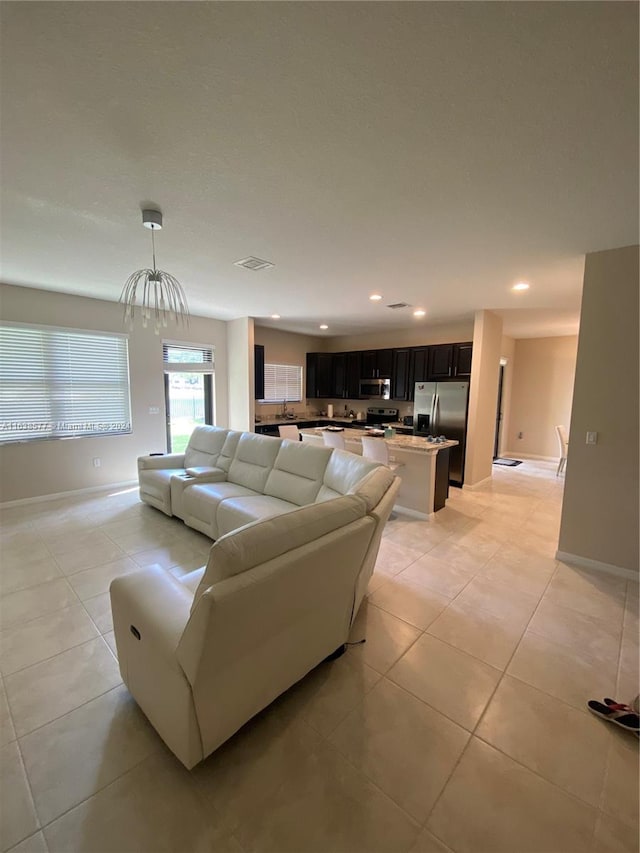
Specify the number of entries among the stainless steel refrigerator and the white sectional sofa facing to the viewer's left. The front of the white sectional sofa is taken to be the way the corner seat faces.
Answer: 1

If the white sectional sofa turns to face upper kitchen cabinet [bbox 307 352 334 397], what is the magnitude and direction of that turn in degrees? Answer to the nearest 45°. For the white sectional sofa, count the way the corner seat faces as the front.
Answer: approximately 90° to its right

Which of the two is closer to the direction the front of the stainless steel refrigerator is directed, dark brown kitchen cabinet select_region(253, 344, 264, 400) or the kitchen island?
the kitchen island

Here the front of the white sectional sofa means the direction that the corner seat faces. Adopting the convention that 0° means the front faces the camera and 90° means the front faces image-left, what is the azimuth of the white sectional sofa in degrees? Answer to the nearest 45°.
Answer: approximately 90°

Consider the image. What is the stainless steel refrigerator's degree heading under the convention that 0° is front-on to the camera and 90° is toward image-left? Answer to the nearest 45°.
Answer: approximately 0°

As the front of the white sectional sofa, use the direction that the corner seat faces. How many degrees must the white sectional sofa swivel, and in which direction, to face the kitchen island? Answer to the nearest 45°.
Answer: approximately 135° to its right

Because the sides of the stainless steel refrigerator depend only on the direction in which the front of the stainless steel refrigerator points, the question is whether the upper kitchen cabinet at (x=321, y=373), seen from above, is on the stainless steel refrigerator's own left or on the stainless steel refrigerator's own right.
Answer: on the stainless steel refrigerator's own right

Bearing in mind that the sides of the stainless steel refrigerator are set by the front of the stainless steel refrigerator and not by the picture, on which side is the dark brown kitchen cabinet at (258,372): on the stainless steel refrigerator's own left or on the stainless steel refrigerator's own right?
on the stainless steel refrigerator's own right

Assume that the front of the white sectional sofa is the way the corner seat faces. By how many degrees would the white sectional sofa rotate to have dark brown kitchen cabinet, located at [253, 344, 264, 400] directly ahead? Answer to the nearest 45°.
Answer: approximately 90° to its right

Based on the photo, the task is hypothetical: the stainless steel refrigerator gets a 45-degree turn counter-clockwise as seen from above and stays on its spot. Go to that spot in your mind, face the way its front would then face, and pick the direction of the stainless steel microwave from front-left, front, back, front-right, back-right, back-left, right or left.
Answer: back

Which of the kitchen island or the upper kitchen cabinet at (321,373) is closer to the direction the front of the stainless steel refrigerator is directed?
the kitchen island

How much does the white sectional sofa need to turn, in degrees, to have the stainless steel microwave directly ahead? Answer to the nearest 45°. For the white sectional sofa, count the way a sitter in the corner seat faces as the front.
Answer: approximately 135° to its right
